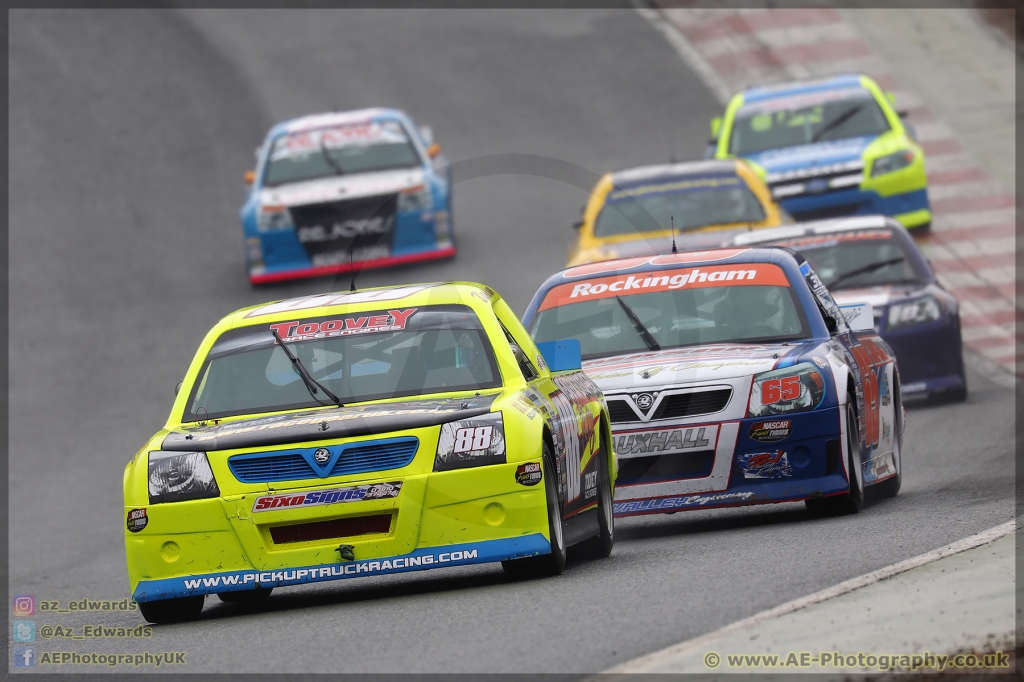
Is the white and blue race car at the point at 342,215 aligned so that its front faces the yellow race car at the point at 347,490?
yes

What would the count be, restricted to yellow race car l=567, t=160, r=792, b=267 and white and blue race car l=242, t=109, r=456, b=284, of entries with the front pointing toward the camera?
2

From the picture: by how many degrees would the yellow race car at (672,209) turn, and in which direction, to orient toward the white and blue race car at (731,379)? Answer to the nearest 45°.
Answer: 0° — it already faces it

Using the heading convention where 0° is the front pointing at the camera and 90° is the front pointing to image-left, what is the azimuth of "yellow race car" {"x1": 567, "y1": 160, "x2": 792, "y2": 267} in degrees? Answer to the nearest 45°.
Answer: approximately 0°

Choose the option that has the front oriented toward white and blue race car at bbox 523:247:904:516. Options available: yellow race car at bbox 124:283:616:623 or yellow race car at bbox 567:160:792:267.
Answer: yellow race car at bbox 567:160:792:267

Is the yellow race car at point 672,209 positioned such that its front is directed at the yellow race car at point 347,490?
yes

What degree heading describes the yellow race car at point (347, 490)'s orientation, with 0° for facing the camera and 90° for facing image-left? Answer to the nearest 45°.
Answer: approximately 0°

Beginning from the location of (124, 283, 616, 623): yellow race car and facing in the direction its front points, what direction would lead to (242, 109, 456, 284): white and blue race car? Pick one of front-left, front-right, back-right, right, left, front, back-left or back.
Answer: back

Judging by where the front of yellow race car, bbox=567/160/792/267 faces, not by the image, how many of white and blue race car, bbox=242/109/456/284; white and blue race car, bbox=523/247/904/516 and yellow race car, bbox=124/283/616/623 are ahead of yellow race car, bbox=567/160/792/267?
2
